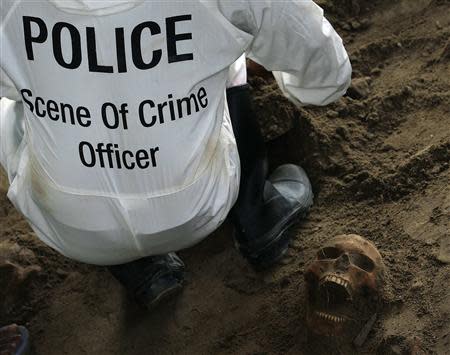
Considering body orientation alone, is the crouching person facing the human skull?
no

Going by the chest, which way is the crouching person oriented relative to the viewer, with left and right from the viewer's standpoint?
facing away from the viewer
